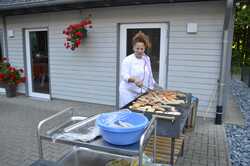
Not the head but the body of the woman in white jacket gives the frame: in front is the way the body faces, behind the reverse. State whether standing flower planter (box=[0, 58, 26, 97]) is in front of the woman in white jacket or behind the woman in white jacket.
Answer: behind

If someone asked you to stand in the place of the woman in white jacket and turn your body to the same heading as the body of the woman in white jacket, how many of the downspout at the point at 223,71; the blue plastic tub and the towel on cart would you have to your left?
1

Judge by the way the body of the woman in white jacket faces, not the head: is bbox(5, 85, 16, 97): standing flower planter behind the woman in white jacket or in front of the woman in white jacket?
behind

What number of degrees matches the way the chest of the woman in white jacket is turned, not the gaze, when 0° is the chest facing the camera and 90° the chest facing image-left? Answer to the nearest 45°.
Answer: approximately 315°

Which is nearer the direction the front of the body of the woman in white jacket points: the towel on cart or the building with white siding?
the towel on cart

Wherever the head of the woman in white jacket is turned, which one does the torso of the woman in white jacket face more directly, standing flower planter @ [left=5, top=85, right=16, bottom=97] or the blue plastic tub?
the blue plastic tub

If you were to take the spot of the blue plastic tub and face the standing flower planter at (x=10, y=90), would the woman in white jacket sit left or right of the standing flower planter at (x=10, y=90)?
right

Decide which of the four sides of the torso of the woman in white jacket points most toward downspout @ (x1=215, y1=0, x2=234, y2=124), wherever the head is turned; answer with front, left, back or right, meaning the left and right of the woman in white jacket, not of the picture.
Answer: left

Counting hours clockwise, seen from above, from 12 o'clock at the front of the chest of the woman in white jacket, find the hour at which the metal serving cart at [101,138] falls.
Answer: The metal serving cart is roughly at 2 o'clock from the woman in white jacket.

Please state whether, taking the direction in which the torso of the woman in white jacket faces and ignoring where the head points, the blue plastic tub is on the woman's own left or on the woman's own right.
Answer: on the woman's own right

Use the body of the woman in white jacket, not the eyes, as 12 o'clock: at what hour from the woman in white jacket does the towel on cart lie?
The towel on cart is roughly at 2 o'clock from the woman in white jacket.
